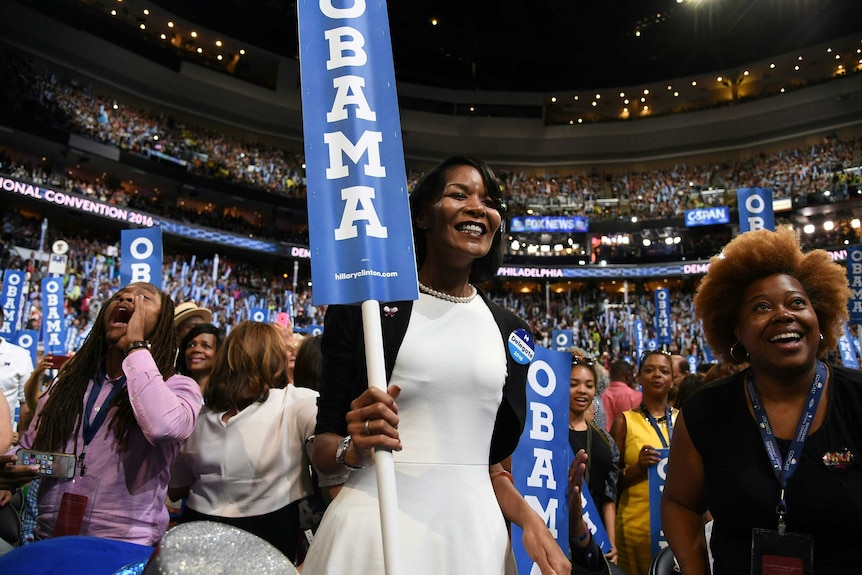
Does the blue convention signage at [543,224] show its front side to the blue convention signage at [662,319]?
yes

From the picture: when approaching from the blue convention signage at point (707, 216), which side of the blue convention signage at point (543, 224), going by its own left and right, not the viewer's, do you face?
left

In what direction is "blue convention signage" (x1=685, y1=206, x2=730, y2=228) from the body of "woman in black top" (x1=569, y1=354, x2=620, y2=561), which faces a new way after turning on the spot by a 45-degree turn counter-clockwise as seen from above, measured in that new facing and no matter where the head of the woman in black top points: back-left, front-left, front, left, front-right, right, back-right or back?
back

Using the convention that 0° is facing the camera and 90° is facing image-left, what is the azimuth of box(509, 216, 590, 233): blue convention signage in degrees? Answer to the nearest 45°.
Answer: approximately 0°

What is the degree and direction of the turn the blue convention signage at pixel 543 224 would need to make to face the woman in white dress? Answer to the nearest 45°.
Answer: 0° — it already faces them

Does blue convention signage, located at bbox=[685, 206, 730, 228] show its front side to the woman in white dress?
yes

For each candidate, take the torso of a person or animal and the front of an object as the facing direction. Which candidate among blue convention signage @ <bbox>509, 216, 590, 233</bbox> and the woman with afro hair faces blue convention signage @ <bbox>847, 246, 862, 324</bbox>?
blue convention signage @ <bbox>509, 216, 590, 233</bbox>

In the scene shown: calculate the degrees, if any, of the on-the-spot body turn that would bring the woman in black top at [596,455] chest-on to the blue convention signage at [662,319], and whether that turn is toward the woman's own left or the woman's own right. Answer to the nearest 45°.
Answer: approximately 135° to the woman's own right

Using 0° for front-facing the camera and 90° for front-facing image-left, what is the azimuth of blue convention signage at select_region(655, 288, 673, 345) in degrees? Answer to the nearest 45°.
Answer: approximately 0°

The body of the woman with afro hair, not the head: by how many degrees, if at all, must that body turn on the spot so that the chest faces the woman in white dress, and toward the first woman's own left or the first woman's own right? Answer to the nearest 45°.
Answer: approximately 45° to the first woman's own right

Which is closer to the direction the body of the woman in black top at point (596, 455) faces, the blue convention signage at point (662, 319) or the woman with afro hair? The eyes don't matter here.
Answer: the woman with afro hair
